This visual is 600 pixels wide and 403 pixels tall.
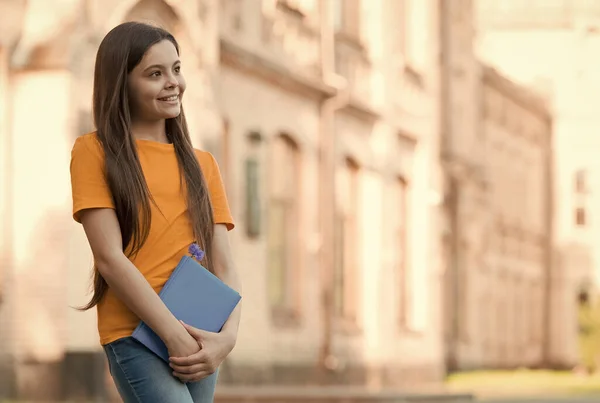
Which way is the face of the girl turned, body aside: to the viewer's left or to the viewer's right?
to the viewer's right

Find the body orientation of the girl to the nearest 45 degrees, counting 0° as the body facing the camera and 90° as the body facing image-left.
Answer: approximately 315°
